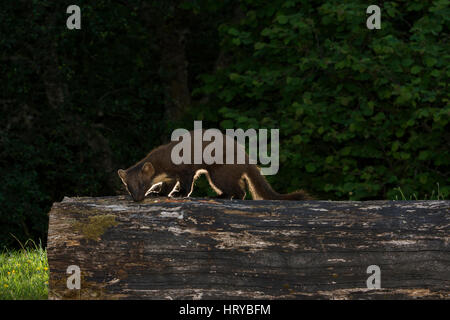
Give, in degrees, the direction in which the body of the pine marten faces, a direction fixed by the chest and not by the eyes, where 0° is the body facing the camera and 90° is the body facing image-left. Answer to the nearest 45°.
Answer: approximately 90°
